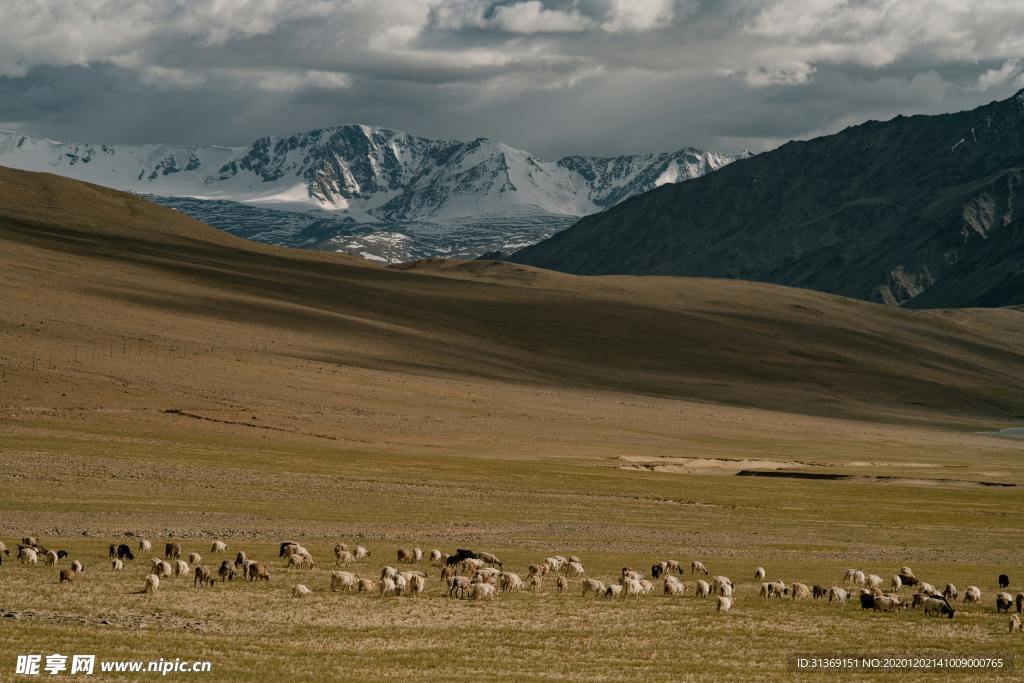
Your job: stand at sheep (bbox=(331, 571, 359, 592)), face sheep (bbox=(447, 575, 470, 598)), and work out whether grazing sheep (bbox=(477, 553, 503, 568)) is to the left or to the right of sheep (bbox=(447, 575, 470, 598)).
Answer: left

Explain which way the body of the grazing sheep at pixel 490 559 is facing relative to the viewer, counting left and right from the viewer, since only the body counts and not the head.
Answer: facing to the right of the viewer
